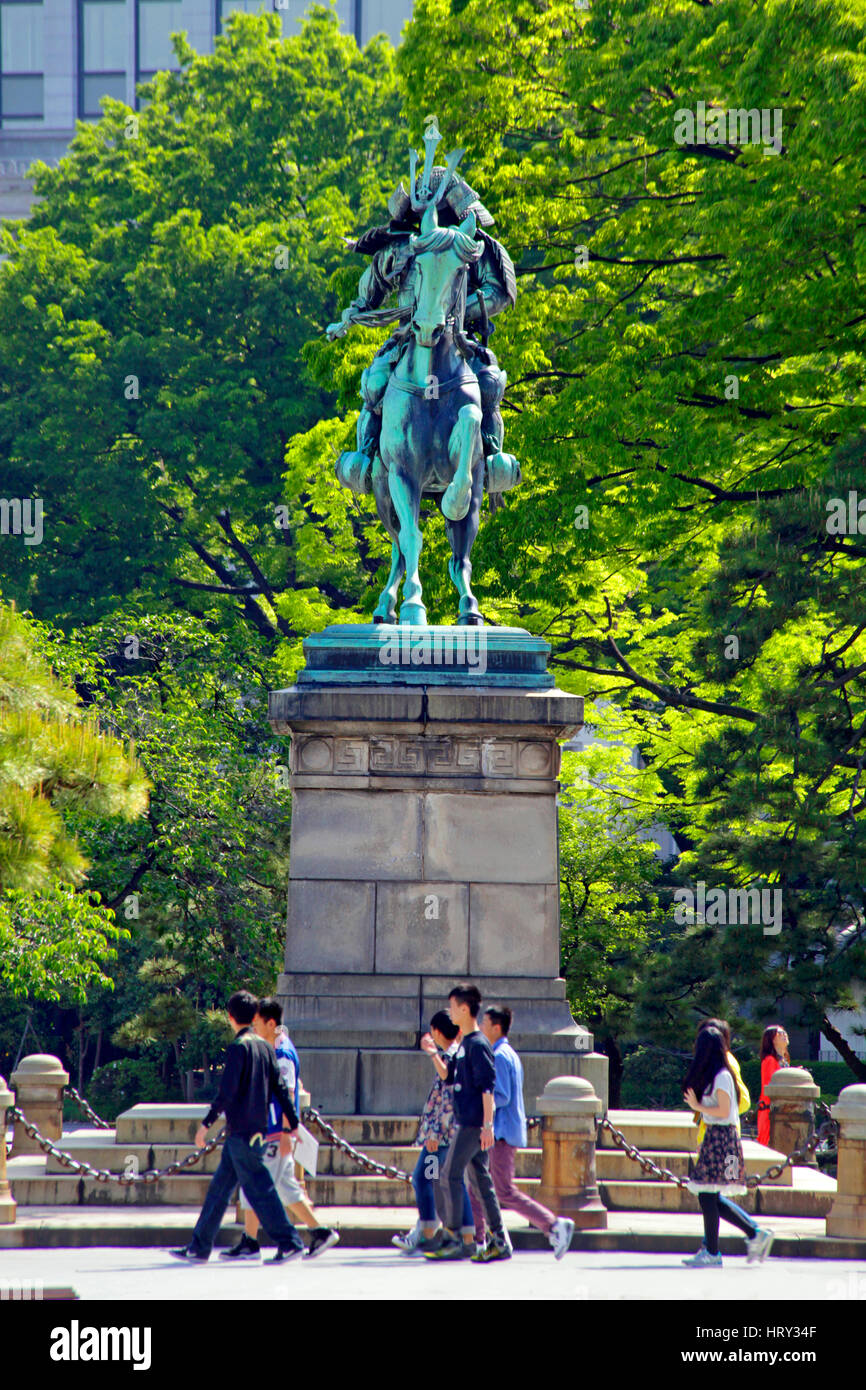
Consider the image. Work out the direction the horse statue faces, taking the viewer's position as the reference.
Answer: facing the viewer

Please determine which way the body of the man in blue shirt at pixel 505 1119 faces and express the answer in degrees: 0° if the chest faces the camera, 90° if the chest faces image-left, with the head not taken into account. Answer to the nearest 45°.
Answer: approximately 90°

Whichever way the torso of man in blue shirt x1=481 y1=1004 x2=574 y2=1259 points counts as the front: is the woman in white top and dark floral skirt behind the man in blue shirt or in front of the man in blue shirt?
behind

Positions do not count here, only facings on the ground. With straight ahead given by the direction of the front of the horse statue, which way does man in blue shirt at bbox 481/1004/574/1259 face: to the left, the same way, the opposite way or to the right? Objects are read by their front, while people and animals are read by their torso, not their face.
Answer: to the right

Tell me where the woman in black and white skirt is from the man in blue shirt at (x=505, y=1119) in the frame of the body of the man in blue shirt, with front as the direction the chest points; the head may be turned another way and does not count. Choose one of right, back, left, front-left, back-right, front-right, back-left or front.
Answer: back

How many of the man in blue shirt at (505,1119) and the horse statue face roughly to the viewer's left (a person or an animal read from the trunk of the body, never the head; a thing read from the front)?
1

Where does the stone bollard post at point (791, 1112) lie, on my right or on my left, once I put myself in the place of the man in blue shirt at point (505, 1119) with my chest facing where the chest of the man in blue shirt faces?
on my right
